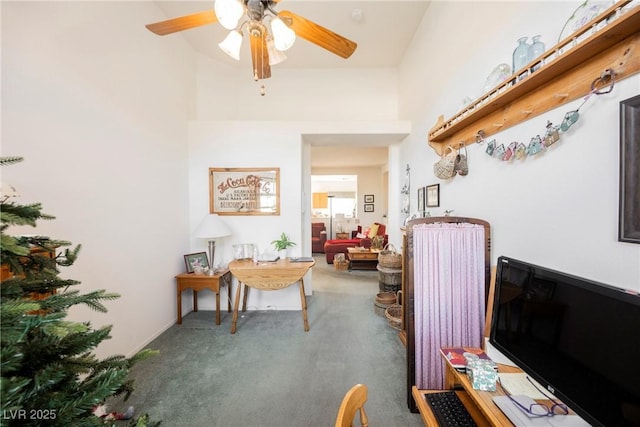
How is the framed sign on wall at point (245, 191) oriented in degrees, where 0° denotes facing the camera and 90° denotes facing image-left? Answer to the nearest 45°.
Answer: approximately 0°

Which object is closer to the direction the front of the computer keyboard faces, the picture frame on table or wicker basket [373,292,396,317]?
the picture frame on table

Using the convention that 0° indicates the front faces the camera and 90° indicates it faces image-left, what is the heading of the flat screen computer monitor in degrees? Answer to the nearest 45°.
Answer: approximately 45°

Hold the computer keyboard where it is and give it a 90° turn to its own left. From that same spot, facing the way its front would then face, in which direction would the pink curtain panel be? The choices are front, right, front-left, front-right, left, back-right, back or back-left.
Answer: back-left

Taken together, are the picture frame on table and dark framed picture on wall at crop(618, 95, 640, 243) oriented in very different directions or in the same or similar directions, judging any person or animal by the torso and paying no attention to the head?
very different directions

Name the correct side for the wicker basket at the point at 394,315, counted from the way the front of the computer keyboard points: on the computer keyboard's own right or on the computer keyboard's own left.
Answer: on the computer keyboard's own right

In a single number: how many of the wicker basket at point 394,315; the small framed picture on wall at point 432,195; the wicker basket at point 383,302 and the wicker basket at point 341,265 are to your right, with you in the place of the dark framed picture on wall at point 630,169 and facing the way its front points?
4

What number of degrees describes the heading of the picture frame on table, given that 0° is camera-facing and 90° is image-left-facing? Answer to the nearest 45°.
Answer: approximately 315°
